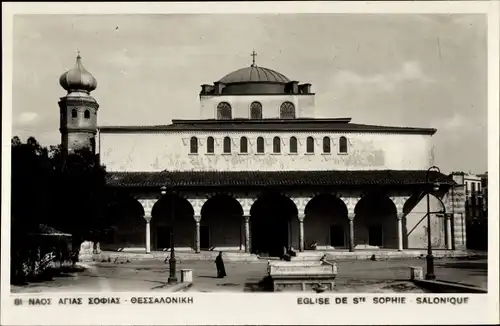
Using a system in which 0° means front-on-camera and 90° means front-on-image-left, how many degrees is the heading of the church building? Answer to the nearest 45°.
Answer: approximately 0°

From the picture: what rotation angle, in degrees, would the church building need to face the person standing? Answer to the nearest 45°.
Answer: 0° — it already faces them
